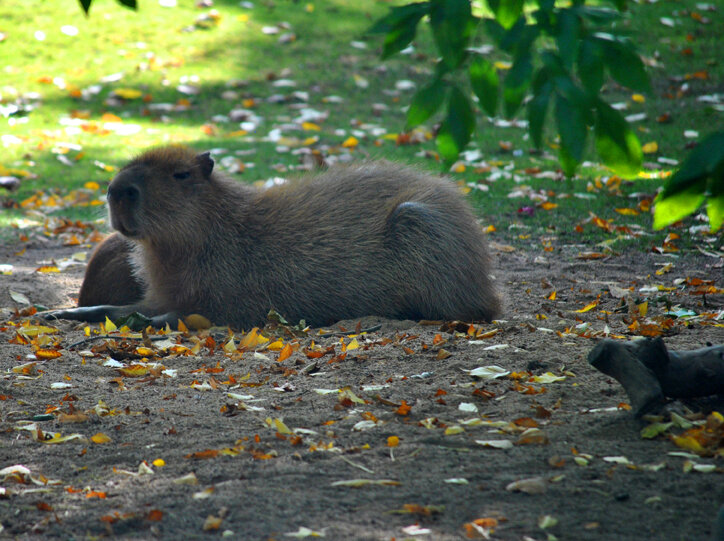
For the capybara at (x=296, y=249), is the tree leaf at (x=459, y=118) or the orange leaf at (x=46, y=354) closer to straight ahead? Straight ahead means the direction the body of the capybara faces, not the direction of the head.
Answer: the orange leaf

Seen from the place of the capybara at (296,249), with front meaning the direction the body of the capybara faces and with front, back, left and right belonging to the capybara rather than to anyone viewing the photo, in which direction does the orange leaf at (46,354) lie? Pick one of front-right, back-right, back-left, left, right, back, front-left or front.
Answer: front-left

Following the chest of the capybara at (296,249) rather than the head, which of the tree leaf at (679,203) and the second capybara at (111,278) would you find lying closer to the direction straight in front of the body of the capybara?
the second capybara

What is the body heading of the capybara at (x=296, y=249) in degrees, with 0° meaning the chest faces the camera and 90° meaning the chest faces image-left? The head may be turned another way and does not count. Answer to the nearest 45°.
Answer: approximately 90°

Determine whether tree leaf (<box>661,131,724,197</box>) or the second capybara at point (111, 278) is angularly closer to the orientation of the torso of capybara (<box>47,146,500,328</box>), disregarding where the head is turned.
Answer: the second capybara

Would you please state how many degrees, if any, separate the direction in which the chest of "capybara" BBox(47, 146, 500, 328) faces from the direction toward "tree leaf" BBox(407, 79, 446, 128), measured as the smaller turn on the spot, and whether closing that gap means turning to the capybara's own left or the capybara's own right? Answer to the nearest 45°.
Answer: approximately 90° to the capybara's own left

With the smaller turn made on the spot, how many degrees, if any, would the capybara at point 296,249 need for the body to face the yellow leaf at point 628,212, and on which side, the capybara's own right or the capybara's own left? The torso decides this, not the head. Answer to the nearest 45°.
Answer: approximately 135° to the capybara's own right

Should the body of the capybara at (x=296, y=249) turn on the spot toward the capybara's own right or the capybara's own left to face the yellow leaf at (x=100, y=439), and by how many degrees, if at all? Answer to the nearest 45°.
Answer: approximately 90° to the capybara's own left
